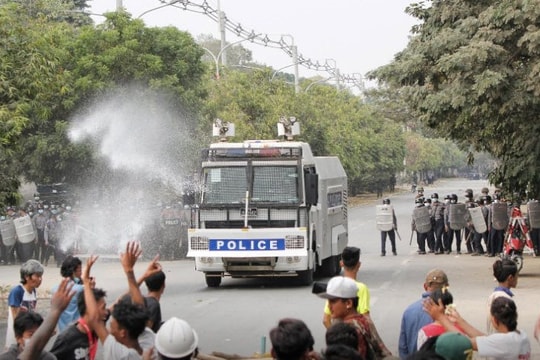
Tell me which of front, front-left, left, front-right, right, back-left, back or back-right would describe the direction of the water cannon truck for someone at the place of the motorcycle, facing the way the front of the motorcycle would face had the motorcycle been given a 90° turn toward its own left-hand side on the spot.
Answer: back-right

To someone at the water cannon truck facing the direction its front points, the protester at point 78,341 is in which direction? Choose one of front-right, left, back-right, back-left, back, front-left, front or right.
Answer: front

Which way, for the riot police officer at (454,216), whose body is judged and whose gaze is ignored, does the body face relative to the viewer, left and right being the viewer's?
facing the viewer

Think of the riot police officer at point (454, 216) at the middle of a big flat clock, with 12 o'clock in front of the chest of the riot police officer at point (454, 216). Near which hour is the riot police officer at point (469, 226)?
the riot police officer at point (469, 226) is roughly at 8 o'clock from the riot police officer at point (454, 216).

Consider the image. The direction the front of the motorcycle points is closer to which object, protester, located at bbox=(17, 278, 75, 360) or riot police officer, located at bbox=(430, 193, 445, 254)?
the protester

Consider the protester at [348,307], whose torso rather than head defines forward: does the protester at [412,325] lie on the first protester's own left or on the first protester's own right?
on the first protester's own right

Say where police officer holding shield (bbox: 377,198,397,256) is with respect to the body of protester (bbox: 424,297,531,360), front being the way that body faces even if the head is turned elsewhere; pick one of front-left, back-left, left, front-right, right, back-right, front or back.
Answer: front-right

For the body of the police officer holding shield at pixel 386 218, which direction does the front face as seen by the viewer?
toward the camera

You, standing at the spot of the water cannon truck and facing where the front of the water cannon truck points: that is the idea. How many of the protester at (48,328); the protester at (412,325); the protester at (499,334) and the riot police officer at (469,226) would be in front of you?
3

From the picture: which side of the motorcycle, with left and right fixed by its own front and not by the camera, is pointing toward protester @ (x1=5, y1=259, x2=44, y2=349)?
front

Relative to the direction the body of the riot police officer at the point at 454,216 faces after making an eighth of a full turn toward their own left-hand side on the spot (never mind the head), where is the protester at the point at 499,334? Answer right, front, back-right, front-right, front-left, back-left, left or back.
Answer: front-right
